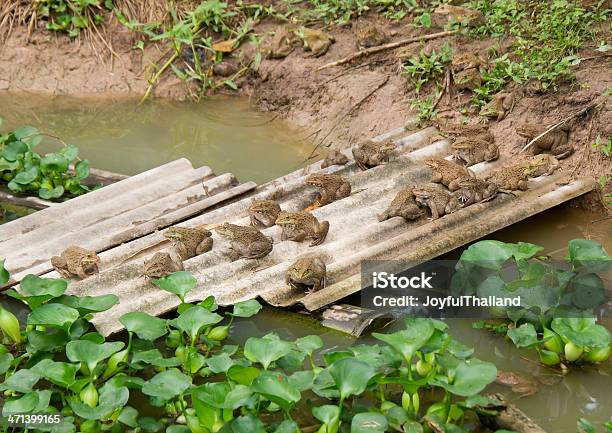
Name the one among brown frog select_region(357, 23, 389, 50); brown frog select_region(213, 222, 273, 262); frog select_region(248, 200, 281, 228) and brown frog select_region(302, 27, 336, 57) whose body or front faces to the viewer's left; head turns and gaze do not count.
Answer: brown frog select_region(213, 222, 273, 262)

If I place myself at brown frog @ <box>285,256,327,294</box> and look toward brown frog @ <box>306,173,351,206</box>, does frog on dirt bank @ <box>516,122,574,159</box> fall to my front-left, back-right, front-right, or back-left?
front-right

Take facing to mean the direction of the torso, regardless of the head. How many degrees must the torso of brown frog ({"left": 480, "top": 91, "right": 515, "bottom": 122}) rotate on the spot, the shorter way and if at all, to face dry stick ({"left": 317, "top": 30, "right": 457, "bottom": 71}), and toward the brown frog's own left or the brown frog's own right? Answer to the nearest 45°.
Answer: approximately 90° to the brown frog's own right

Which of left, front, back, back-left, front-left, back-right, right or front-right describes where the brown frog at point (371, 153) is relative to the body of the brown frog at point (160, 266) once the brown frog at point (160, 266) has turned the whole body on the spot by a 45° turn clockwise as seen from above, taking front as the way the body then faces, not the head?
back-right

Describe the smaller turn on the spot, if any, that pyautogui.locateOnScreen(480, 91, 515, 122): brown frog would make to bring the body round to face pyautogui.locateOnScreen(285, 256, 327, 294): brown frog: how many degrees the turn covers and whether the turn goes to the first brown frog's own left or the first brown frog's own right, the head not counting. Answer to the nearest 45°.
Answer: approximately 45° to the first brown frog's own left

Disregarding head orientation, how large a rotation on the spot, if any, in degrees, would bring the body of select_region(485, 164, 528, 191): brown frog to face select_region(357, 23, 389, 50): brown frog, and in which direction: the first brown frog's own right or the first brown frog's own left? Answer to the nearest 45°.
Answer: approximately 45° to the first brown frog's own right

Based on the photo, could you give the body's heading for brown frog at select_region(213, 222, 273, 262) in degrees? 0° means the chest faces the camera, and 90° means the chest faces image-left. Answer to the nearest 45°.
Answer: approximately 90°

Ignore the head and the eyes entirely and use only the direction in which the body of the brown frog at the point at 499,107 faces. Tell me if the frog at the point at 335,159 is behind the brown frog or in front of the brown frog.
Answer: in front

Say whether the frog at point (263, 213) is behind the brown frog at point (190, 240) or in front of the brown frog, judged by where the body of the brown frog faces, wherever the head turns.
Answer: behind

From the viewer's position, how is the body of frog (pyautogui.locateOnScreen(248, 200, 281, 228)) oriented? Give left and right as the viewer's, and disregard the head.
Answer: facing the viewer

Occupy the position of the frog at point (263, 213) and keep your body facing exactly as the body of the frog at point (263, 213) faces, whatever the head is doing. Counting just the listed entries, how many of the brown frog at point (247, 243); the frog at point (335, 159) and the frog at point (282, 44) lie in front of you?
1

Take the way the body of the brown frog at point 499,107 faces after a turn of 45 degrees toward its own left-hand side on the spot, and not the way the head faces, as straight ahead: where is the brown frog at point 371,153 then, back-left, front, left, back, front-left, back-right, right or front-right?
front-right

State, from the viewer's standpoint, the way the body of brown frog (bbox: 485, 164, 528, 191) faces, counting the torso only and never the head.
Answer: to the viewer's left
